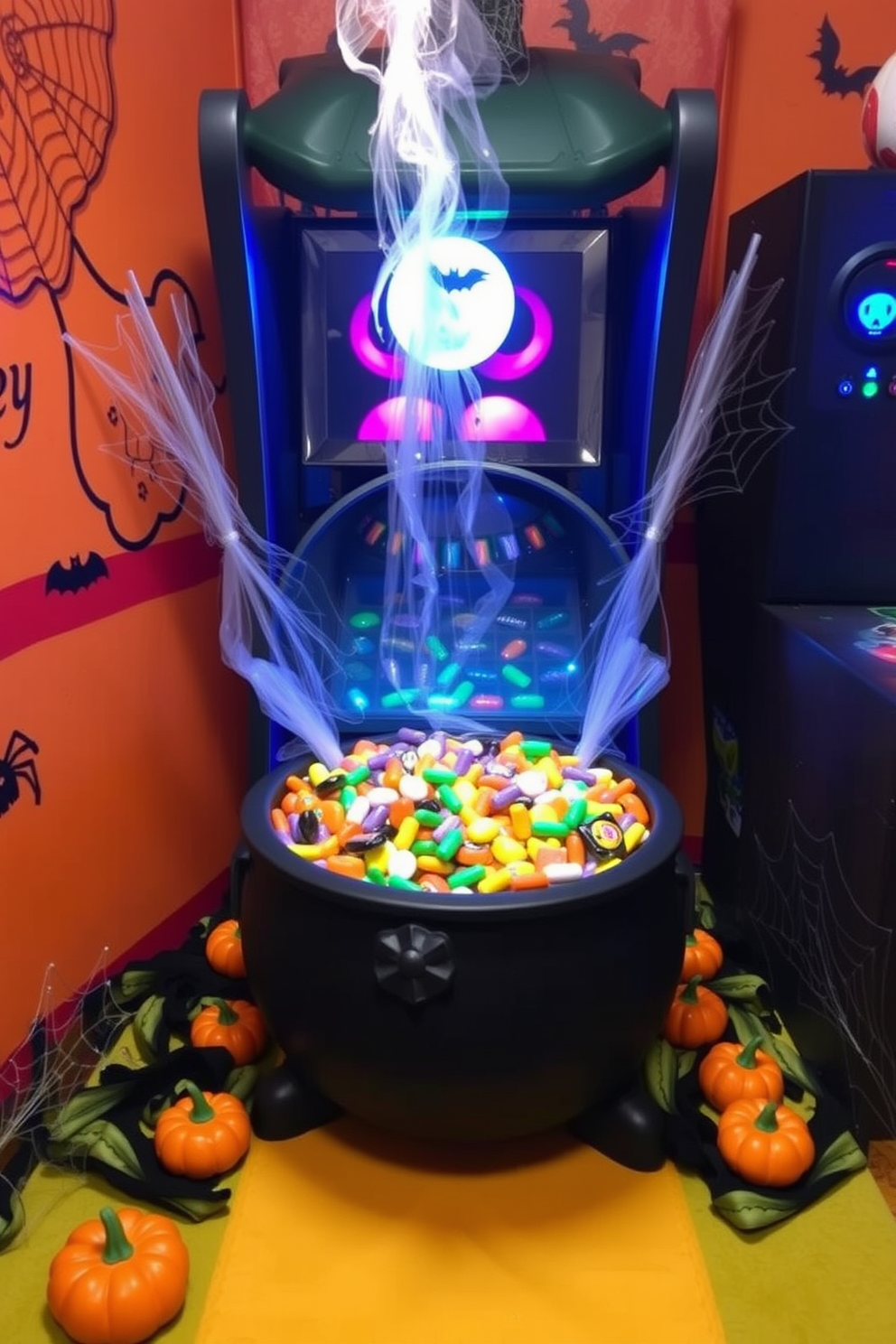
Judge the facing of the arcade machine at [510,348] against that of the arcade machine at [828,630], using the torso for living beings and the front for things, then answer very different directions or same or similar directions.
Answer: same or similar directions

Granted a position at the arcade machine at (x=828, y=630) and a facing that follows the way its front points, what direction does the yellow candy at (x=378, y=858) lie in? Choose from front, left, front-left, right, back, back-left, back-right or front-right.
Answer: right

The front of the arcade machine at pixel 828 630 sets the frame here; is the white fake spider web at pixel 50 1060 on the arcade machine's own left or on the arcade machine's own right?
on the arcade machine's own right

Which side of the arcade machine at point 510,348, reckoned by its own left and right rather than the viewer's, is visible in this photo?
front

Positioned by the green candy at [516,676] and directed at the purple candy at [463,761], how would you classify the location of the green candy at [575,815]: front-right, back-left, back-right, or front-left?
front-left

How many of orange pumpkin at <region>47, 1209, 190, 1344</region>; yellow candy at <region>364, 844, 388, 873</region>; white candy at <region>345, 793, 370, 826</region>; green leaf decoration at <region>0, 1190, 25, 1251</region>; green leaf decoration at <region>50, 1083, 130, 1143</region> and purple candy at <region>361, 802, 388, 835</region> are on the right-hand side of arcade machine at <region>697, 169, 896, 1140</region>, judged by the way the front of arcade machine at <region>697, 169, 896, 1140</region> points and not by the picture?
6

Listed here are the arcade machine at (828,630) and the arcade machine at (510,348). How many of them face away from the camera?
0

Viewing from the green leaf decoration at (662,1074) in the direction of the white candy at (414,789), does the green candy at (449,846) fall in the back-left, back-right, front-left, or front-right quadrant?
front-left
